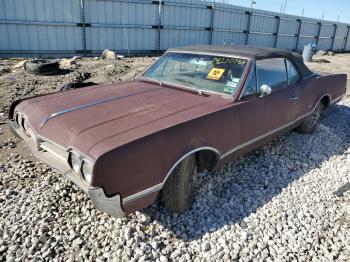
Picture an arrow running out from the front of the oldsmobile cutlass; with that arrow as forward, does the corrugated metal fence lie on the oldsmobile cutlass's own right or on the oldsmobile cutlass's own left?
on the oldsmobile cutlass's own right

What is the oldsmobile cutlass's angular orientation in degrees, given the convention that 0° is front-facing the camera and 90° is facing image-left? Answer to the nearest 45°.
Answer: approximately 45°

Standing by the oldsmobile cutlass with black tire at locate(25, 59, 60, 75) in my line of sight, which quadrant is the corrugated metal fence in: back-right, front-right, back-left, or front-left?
front-right

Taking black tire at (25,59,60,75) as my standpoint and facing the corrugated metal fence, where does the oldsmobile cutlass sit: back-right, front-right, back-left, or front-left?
back-right

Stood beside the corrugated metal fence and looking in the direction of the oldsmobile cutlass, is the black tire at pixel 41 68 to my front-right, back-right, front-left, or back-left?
front-right

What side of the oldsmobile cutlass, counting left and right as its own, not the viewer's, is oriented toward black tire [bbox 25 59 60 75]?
right
